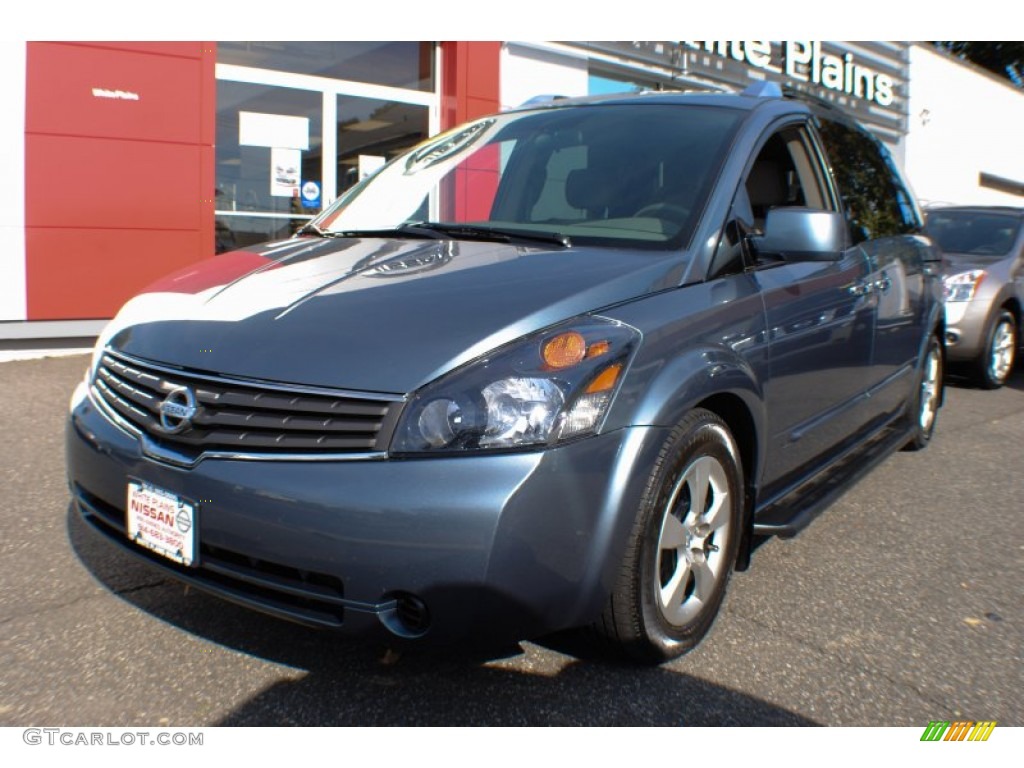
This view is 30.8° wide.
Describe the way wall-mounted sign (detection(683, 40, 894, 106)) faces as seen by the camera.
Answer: facing the viewer and to the left of the viewer

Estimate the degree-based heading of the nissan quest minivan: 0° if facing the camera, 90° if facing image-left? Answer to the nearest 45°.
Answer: approximately 45°

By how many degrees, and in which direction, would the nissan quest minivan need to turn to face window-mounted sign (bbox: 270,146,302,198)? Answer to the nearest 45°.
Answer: approximately 135° to its right

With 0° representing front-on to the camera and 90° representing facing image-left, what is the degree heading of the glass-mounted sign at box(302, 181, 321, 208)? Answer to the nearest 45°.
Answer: approximately 0°

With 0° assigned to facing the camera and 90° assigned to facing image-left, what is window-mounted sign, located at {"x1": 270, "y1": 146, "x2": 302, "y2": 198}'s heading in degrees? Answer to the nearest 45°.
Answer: approximately 0°

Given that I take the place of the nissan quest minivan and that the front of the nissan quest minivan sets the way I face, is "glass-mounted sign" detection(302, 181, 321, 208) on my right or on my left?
on my right
